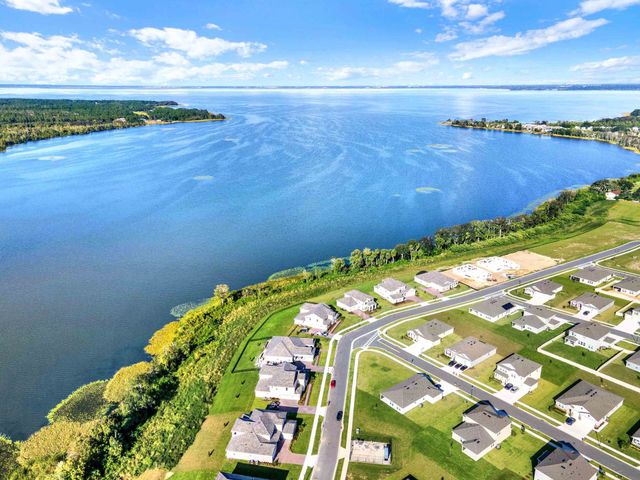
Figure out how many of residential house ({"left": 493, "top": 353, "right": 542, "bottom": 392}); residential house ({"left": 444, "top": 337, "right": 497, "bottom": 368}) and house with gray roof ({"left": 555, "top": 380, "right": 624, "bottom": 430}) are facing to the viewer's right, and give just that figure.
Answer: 0

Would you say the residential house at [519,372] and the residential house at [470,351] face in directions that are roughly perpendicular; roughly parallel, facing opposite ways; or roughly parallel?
roughly parallel

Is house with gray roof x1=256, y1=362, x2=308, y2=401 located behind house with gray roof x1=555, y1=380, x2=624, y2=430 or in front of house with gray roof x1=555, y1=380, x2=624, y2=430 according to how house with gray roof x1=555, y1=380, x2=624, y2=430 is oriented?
in front

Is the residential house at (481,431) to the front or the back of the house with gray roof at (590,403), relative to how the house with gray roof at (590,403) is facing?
to the front

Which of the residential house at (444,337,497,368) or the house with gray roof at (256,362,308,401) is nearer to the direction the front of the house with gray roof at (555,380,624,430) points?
the house with gray roof

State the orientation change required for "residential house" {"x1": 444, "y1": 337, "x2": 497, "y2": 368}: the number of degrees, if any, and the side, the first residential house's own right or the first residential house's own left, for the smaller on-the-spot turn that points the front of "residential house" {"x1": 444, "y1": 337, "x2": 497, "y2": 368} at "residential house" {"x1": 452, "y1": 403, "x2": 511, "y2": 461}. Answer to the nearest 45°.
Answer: approximately 45° to the first residential house's own left

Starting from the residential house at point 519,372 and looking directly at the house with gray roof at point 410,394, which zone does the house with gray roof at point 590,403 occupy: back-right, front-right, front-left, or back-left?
back-left

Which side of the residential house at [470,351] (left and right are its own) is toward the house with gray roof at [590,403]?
left

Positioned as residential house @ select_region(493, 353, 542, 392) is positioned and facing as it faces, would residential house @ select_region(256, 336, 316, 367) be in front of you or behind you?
in front

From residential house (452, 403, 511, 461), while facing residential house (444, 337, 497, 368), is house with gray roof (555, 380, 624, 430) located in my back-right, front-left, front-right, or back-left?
front-right

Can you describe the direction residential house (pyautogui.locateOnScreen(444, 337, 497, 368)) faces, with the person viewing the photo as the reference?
facing the viewer and to the left of the viewer

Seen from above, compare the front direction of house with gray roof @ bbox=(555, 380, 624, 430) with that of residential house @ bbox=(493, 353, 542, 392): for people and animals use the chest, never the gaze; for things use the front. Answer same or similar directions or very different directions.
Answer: same or similar directions

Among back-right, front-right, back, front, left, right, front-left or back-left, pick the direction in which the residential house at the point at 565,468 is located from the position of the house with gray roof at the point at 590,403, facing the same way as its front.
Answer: front-left

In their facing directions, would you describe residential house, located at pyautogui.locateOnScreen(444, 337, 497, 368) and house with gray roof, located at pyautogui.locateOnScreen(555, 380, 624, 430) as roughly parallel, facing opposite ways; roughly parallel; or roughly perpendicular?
roughly parallel

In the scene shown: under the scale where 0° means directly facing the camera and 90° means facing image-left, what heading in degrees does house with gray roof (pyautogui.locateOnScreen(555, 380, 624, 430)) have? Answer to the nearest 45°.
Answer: approximately 45°
